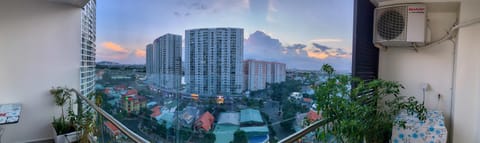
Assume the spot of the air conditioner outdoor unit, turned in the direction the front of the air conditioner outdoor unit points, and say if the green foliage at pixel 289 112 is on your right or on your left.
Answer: on your right

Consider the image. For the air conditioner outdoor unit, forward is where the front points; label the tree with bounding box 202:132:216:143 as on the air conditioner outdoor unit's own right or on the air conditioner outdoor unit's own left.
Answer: on the air conditioner outdoor unit's own right

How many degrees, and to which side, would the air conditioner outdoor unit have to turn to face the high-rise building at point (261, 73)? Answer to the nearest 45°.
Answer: approximately 90° to its right

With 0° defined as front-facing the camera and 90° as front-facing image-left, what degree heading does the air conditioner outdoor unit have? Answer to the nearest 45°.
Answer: approximately 0°

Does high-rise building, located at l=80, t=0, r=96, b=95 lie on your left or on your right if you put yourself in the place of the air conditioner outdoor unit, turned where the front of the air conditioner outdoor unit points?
on your right

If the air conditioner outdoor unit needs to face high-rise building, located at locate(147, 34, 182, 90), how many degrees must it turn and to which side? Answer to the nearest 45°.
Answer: approximately 90° to its right
